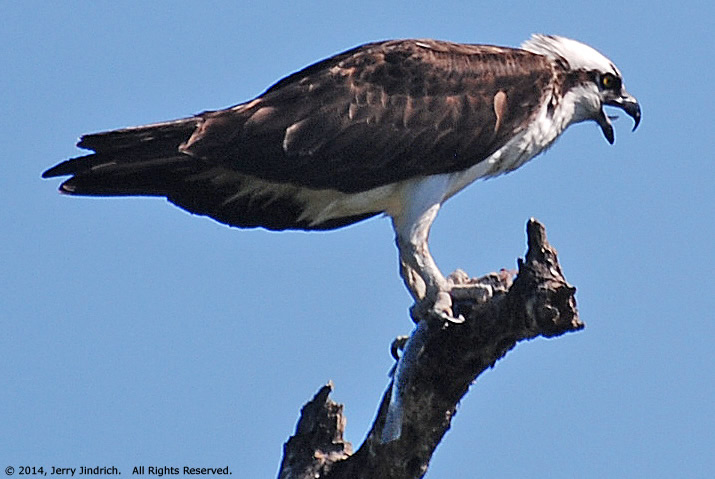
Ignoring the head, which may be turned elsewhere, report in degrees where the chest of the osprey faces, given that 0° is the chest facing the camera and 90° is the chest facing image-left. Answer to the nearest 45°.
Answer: approximately 270°
